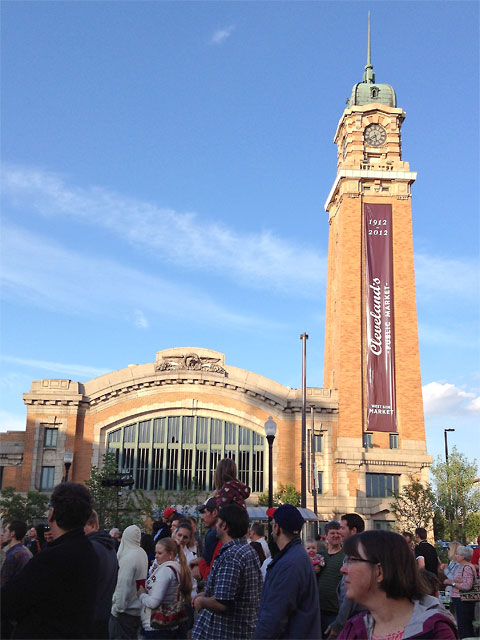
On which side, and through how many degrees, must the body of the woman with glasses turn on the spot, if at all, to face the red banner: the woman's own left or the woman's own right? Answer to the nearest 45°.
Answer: approximately 135° to the woman's own right

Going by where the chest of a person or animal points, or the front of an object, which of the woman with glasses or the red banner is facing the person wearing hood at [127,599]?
the red banner

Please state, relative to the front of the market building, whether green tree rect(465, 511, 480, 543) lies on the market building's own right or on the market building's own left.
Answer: on the market building's own left

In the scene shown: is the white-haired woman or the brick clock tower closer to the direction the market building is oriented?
the white-haired woman

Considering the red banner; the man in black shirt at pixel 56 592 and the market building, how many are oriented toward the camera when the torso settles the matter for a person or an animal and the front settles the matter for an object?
2

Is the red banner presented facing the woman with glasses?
yes

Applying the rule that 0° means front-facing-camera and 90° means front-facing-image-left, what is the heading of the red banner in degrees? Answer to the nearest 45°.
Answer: approximately 0°
